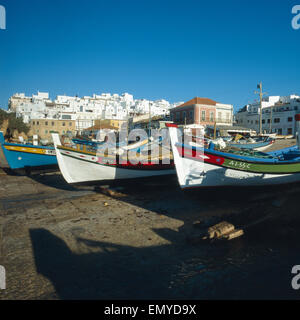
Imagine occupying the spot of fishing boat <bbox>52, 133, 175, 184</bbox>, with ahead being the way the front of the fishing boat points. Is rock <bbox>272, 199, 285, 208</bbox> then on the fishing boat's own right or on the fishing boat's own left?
on the fishing boat's own left

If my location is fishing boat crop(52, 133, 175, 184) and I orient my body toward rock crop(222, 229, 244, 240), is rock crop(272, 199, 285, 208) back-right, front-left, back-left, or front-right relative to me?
front-left

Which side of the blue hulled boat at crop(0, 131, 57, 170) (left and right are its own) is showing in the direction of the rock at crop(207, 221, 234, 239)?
left

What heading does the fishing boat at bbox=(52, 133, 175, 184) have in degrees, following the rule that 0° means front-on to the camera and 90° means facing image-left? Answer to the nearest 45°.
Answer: approximately 45°

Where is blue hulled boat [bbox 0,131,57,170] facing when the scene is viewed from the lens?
facing to the left of the viewer

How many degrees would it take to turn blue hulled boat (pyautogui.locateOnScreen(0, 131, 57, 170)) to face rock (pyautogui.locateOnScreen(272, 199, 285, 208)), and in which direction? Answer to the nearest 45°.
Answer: approximately 135° to its left

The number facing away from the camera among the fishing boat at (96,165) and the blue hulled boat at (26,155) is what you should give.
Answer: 0
